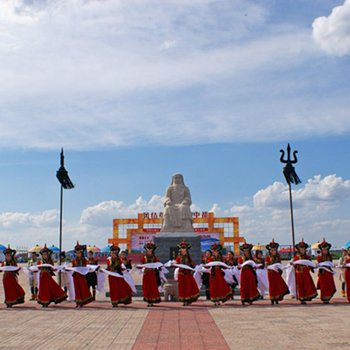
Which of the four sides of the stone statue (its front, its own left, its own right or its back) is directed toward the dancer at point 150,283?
front

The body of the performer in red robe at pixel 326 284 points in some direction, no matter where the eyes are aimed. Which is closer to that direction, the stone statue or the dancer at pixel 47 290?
the dancer

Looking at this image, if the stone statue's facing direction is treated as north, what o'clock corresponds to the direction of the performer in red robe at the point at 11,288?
The performer in red robe is roughly at 1 o'clock from the stone statue.

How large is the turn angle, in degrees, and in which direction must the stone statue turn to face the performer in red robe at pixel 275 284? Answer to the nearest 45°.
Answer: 0° — it already faces them

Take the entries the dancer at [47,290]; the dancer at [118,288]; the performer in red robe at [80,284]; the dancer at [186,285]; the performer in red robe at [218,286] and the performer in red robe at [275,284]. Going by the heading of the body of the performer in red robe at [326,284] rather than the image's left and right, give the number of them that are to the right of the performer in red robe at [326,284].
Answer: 6

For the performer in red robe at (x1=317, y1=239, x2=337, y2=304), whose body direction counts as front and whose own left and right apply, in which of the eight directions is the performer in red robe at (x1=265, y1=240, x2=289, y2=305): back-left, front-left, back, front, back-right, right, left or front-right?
right

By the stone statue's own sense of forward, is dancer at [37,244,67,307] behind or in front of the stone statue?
in front

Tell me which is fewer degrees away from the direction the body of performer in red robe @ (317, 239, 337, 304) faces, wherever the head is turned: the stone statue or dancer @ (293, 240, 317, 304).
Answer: the dancer

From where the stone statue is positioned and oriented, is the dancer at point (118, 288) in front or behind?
in front

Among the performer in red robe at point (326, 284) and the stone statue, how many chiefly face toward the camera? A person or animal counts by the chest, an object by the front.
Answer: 2

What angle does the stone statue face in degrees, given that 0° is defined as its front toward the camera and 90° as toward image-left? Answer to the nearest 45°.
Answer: approximately 0°

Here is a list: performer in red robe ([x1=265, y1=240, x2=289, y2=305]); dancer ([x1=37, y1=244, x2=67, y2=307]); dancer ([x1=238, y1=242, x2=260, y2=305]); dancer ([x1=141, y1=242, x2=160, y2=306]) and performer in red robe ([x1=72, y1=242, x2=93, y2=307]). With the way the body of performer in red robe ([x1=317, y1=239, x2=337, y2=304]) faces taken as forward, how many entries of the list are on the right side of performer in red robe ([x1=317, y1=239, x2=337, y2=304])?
5

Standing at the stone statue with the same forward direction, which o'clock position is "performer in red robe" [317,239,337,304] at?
The performer in red robe is roughly at 11 o'clock from the stone statue.

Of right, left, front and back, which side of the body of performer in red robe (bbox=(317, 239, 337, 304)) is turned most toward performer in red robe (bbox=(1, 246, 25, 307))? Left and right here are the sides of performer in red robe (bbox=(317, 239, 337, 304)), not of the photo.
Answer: right

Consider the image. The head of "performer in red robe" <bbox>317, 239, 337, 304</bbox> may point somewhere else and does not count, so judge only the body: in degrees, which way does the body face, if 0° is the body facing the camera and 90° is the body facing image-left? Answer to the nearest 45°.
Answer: approximately 0°
